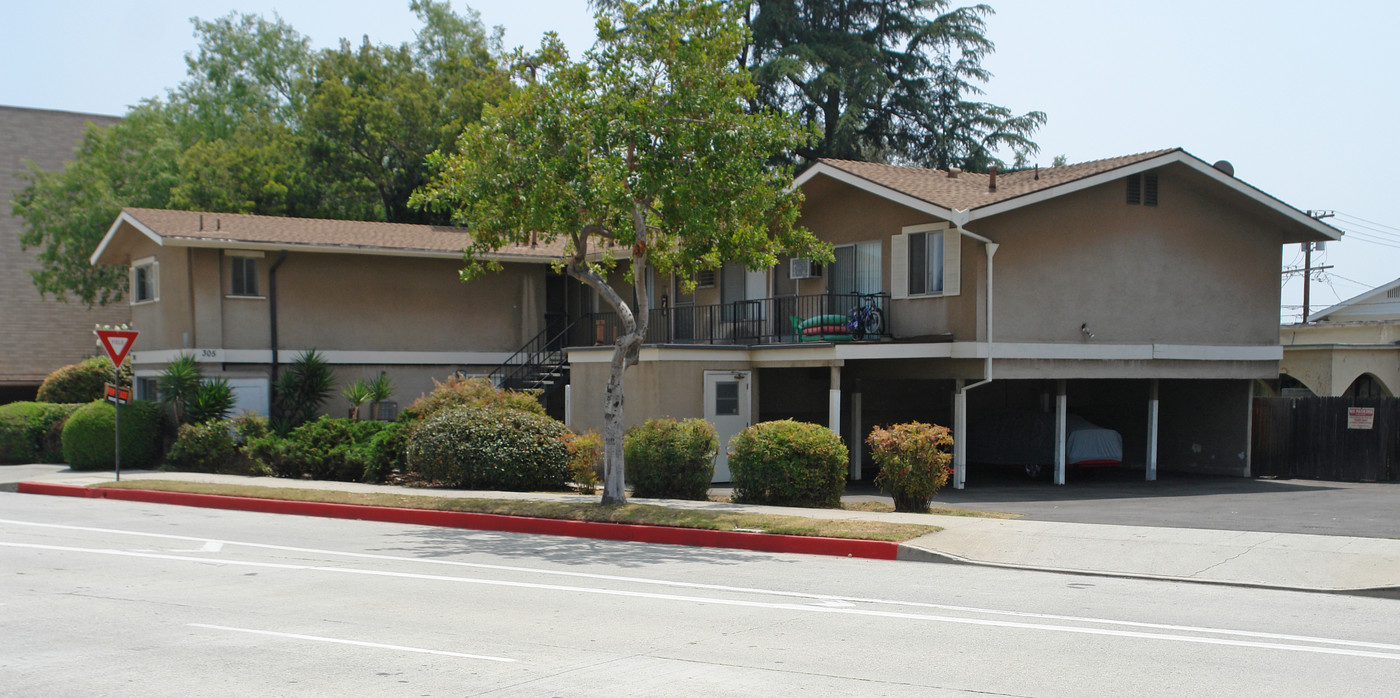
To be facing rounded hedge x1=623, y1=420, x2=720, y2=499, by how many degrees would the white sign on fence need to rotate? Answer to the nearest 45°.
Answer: approximately 45° to its right

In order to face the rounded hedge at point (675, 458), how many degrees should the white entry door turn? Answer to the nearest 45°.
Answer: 0° — it already faces it

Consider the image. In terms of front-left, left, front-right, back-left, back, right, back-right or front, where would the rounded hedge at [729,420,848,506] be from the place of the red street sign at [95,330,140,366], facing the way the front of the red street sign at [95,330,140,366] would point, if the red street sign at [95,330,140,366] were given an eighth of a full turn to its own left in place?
front

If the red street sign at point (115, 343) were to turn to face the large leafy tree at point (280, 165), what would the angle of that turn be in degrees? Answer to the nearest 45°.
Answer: approximately 180°

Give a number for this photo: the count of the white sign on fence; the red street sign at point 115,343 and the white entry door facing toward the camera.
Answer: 3

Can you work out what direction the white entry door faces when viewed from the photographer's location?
facing the viewer

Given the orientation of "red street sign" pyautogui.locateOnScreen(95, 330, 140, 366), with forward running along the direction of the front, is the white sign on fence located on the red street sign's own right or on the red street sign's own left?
on the red street sign's own left
